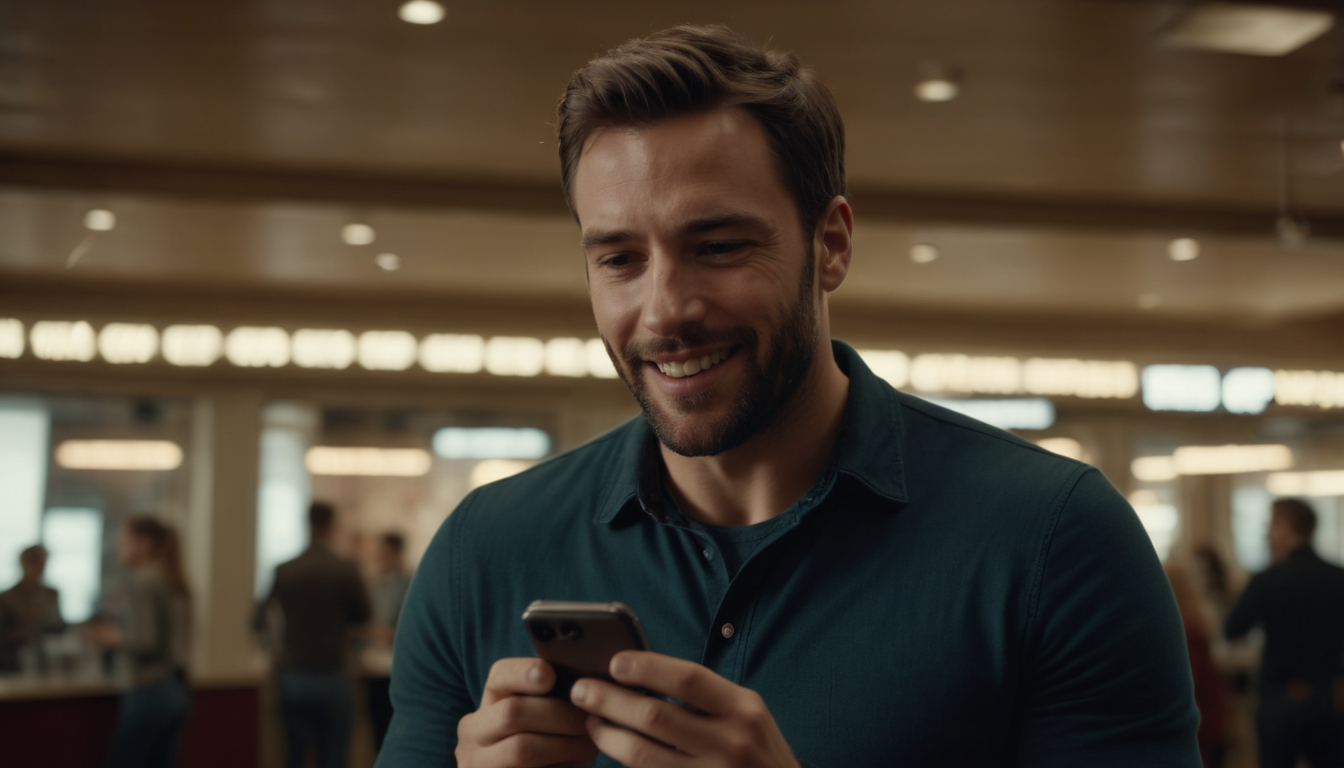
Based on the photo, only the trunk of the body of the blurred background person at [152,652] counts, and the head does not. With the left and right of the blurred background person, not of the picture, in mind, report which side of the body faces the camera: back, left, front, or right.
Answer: left

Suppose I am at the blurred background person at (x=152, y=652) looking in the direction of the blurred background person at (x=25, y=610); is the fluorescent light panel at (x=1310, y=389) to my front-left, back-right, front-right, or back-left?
back-right

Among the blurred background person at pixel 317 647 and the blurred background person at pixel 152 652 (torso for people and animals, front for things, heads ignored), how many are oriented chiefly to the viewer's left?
1

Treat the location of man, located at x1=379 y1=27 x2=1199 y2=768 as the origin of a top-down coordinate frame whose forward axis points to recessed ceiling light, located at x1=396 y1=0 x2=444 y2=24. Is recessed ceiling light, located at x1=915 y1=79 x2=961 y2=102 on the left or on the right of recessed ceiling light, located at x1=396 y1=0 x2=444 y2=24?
right

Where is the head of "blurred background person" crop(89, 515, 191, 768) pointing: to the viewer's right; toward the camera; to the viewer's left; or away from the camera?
to the viewer's left

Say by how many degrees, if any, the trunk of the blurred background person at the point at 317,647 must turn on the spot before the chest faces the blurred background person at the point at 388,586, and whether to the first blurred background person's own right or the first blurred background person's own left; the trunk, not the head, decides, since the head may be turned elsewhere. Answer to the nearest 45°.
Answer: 0° — they already face them

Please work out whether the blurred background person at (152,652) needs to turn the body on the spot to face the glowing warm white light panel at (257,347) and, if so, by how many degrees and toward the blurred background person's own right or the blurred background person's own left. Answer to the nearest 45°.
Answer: approximately 90° to the blurred background person's own right

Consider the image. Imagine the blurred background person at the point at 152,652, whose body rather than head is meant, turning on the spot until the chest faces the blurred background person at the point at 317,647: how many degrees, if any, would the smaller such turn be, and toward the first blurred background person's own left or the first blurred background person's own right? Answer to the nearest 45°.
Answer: approximately 180°

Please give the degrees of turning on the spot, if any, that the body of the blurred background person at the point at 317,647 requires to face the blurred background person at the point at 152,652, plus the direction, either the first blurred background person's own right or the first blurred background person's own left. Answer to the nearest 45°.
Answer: approximately 90° to the first blurred background person's own left
